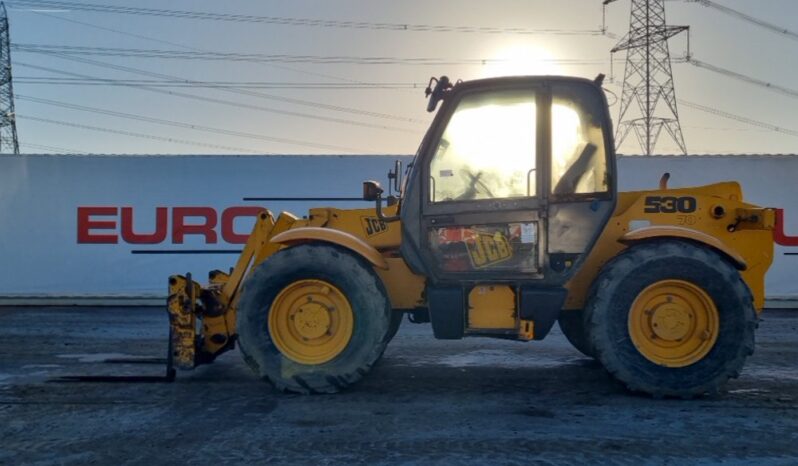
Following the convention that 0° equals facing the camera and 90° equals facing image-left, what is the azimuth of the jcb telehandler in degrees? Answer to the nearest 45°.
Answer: approximately 90°
